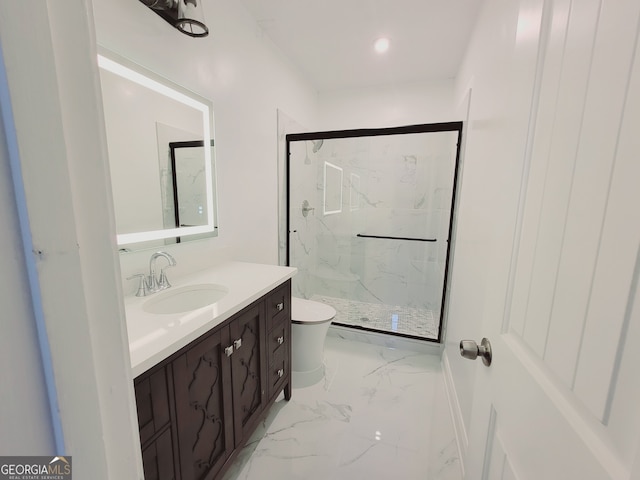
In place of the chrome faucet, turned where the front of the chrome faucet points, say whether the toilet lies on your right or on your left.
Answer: on your left

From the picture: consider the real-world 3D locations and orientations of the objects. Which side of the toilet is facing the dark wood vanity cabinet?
right

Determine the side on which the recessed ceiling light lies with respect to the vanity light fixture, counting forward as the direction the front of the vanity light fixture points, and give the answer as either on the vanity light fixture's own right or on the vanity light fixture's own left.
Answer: on the vanity light fixture's own left

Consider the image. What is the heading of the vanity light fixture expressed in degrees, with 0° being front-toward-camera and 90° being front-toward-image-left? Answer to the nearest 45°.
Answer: approximately 315°
